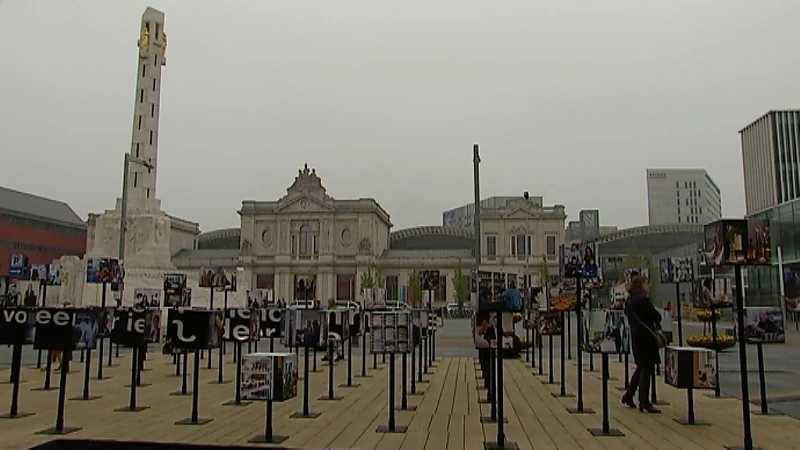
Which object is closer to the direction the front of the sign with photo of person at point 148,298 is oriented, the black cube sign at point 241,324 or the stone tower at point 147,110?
the black cube sign

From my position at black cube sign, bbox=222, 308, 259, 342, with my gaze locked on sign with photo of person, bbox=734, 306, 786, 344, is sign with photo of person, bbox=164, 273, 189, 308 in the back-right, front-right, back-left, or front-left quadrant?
back-left

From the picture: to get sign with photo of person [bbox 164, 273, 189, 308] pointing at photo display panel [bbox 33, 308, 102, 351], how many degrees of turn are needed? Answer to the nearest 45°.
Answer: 0° — it already faces it

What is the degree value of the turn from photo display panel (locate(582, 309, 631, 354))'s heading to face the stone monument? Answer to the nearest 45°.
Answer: approximately 135° to its right

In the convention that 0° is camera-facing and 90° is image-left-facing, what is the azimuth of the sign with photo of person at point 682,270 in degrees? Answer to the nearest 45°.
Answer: approximately 0°

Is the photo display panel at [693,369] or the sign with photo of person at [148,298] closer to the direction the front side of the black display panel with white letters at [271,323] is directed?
the photo display panel

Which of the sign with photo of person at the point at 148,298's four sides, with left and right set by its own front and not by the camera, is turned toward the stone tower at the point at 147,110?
back
